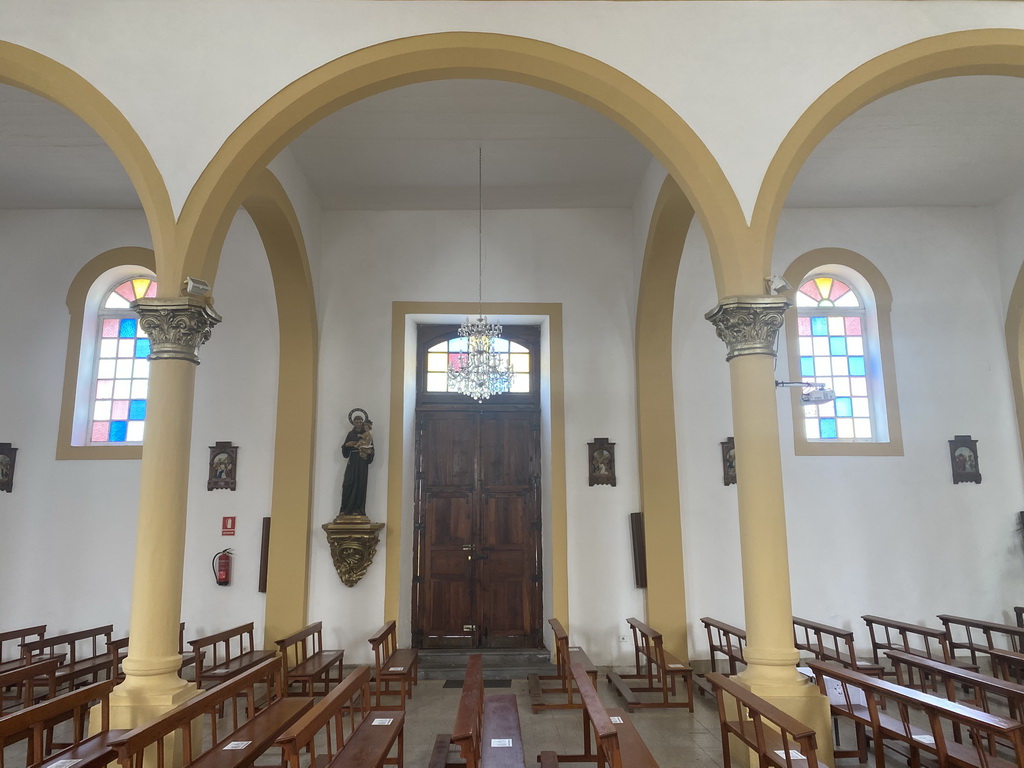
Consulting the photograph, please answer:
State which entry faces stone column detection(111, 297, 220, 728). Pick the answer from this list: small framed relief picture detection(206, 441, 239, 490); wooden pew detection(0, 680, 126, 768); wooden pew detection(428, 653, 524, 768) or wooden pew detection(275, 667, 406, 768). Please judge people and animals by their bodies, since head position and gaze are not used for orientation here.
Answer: the small framed relief picture

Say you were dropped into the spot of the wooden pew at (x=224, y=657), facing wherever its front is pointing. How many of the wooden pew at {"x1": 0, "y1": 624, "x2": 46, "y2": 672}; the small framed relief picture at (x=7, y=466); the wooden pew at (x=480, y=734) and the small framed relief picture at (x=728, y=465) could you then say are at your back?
2

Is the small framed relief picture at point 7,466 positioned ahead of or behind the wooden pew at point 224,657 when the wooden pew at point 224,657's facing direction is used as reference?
behind

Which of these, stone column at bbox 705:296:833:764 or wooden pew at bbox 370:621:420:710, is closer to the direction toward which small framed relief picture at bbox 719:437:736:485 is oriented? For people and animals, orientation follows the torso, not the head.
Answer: the stone column
